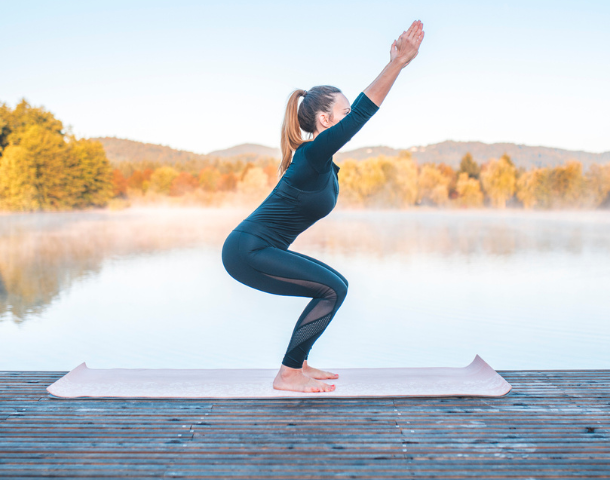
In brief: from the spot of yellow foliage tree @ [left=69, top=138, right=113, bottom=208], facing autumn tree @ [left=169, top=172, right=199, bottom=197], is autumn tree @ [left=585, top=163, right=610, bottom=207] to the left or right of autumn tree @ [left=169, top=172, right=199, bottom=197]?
right

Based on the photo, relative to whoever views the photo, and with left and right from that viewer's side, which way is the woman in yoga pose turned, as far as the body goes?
facing to the right of the viewer

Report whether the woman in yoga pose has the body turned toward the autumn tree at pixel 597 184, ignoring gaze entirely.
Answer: no

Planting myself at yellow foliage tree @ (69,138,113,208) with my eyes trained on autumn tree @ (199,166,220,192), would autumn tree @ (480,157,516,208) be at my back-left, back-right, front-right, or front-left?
front-right

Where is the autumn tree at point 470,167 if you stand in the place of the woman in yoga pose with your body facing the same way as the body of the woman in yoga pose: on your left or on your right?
on your left

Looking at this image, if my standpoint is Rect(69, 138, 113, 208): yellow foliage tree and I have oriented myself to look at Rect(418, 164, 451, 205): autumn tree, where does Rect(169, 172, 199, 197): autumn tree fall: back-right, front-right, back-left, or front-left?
front-left

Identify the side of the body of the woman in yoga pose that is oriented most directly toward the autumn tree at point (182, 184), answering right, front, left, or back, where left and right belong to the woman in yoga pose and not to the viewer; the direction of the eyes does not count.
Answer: left

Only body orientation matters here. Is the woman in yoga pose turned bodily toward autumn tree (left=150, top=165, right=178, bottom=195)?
no

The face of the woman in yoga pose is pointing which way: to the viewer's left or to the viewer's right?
to the viewer's right

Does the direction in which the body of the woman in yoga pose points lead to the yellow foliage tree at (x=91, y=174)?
no

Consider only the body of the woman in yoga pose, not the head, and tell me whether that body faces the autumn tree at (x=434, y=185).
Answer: no
